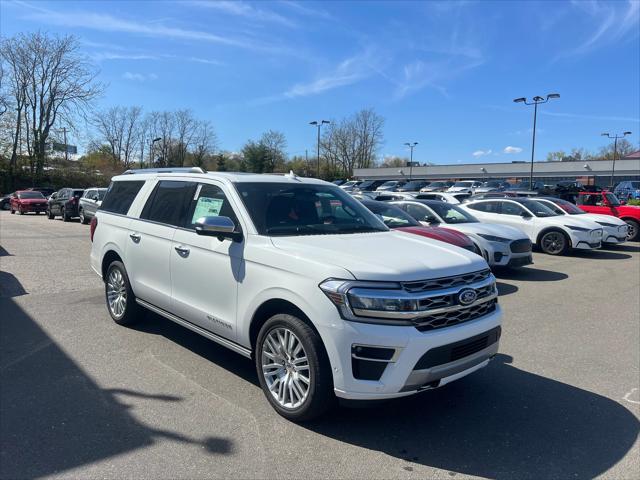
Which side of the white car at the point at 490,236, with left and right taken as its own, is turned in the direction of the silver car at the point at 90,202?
back

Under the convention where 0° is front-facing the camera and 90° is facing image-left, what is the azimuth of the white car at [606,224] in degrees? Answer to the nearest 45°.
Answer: approximately 315°

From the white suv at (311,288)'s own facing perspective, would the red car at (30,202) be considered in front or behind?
behind

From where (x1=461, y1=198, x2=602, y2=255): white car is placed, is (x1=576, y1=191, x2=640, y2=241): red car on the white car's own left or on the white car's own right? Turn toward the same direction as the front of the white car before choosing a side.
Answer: on the white car's own left
